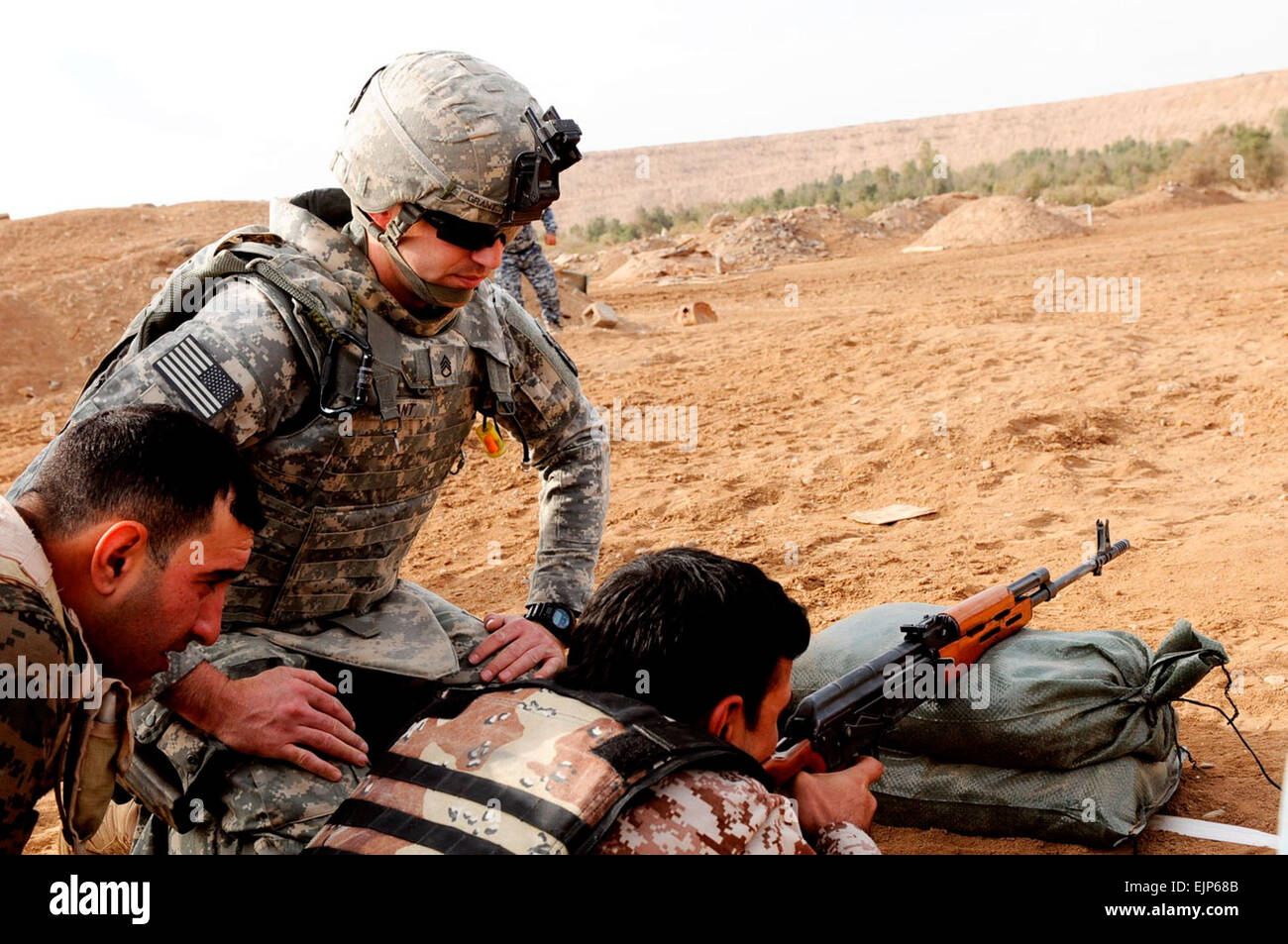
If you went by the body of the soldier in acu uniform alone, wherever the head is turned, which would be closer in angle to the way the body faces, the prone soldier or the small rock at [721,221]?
the prone soldier

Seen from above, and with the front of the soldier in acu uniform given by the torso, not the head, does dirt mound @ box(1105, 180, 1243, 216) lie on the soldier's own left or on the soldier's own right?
on the soldier's own left

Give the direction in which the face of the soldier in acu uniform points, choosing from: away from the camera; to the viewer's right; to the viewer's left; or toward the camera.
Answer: to the viewer's right

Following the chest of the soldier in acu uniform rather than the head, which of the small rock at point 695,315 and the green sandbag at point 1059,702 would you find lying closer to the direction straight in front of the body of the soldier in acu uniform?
the green sandbag

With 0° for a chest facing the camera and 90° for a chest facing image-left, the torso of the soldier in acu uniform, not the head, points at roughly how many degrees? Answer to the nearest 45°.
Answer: approximately 315°

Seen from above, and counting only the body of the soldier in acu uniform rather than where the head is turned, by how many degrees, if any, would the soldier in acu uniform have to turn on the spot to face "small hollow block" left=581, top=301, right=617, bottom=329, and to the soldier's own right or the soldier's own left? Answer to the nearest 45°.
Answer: approximately 135° to the soldier's own left

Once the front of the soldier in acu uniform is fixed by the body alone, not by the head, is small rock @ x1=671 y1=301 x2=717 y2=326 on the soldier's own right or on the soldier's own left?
on the soldier's own left

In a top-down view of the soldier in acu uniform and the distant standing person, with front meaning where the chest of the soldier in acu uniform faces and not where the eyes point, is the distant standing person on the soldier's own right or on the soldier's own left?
on the soldier's own left

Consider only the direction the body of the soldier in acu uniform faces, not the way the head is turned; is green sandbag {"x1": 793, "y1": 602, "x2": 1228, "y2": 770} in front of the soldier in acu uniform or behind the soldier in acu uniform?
in front

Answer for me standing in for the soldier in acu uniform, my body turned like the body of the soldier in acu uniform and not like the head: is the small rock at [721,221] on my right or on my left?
on my left

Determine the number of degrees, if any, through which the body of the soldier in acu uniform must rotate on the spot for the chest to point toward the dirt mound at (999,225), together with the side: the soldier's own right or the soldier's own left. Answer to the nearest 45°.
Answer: approximately 90° to the soldier's own left
